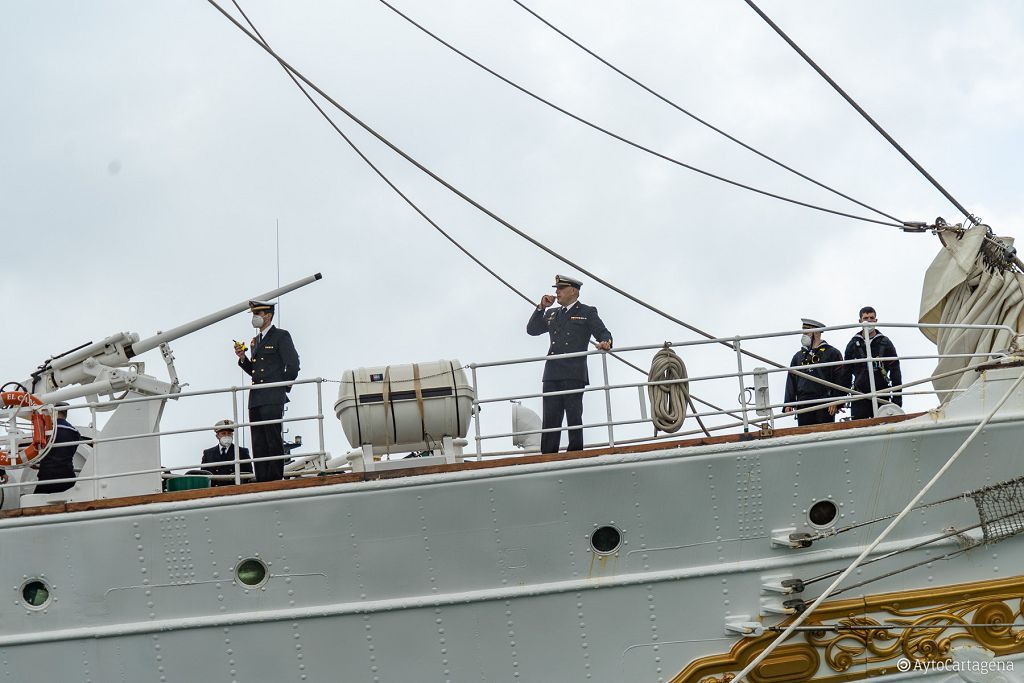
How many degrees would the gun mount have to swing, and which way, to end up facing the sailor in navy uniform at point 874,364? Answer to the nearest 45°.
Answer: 0° — it already faces them

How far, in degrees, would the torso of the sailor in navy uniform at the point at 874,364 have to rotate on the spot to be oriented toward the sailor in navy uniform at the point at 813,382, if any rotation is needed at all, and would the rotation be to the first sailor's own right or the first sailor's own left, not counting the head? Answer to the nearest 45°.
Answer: approximately 90° to the first sailor's own right

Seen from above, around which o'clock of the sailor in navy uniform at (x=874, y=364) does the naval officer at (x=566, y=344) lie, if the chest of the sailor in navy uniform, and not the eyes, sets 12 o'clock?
The naval officer is roughly at 2 o'clock from the sailor in navy uniform.

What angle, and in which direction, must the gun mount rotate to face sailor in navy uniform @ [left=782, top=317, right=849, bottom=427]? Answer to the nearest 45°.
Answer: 0° — it already faces them

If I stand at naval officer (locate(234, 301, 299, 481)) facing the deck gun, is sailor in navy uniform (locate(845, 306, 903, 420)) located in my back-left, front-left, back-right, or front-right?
back-right

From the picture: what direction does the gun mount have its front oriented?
to the viewer's right

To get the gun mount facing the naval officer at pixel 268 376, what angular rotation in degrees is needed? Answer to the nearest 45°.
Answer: approximately 45° to its right

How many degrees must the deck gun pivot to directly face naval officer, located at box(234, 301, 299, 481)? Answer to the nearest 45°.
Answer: approximately 45° to its right
